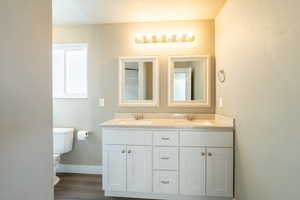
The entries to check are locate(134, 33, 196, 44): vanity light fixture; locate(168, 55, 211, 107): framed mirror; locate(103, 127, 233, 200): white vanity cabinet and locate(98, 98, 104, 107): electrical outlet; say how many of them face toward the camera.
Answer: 4

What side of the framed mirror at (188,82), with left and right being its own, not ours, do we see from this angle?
front

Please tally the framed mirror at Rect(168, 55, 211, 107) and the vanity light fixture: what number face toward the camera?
2

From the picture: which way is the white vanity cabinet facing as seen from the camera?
toward the camera

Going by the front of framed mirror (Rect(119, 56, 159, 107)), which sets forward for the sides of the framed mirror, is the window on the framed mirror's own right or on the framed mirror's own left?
on the framed mirror's own right
